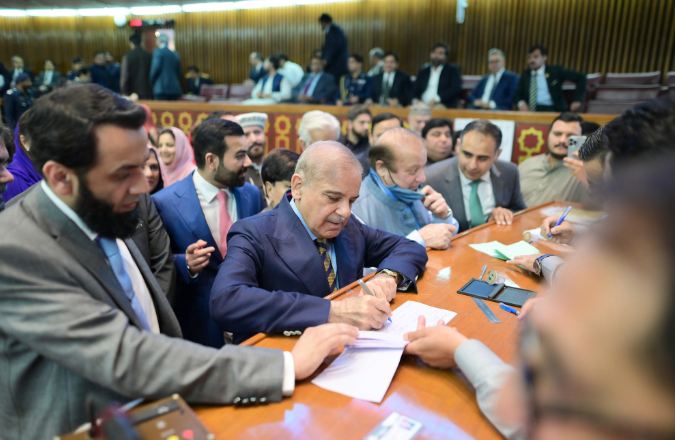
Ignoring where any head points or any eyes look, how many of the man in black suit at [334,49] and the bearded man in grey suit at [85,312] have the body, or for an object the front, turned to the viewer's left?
1

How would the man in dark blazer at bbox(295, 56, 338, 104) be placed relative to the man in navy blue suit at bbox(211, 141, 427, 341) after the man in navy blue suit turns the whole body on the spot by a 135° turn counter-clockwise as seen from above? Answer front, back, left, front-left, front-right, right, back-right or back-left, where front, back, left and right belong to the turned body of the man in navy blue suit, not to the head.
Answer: front

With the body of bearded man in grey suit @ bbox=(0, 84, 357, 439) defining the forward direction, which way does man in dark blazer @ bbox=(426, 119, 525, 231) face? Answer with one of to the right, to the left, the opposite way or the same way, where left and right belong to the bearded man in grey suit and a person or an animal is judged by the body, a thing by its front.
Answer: to the right

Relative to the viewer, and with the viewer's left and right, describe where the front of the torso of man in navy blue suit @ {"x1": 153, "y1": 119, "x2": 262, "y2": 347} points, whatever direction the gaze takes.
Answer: facing the viewer and to the right of the viewer

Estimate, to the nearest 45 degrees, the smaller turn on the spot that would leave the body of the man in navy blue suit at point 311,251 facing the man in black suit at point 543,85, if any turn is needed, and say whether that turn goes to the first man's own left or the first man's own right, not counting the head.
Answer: approximately 90° to the first man's own left

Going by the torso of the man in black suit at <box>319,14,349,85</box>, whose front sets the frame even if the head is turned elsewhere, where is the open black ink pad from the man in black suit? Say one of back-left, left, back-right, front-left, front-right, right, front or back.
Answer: left

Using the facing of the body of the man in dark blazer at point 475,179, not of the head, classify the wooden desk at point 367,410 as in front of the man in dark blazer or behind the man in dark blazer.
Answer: in front

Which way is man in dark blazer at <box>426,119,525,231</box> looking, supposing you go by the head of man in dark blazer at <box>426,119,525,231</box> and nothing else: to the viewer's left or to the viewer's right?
to the viewer's left

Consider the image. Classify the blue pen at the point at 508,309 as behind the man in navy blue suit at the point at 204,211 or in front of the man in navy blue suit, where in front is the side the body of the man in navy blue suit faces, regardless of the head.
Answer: in front

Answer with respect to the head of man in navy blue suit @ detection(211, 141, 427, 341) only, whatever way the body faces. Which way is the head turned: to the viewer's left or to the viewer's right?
to the viewer's right

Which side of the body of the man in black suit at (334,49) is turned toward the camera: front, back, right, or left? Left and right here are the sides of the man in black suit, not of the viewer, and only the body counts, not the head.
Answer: left
